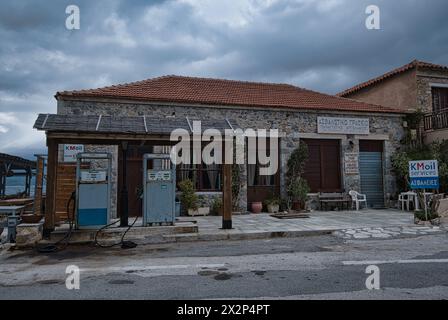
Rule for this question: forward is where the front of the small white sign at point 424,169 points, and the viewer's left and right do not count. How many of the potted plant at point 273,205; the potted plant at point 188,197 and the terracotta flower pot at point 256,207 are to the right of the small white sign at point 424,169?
3

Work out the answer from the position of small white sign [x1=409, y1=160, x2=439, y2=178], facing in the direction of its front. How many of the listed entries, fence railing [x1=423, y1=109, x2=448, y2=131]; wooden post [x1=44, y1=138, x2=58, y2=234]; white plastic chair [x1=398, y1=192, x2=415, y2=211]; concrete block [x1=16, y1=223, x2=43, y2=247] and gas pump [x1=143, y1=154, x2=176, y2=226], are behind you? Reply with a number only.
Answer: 2

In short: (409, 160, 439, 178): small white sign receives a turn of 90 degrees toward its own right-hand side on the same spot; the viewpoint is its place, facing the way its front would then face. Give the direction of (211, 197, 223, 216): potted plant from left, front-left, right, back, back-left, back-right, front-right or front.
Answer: front

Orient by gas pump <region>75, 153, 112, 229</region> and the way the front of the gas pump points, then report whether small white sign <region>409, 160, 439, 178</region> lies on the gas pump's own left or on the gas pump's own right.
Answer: on the gas pump's own left

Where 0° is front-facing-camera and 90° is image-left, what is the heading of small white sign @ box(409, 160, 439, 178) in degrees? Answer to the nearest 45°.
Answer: approximately 0°

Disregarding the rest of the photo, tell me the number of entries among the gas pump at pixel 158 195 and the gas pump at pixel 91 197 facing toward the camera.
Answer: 2

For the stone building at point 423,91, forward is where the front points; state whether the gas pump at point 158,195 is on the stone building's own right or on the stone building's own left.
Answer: on the stone building's own right

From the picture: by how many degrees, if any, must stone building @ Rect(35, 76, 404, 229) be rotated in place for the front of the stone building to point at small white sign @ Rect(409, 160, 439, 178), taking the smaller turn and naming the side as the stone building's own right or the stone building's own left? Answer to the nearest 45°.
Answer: approximately 45° to the stone building's own left

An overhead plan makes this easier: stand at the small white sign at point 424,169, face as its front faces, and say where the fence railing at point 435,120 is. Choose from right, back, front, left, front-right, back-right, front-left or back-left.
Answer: back

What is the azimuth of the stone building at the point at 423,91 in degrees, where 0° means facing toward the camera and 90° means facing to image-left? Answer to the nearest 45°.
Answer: approximately 315°

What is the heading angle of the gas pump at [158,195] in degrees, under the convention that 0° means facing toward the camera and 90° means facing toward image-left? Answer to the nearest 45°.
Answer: approximately 0°

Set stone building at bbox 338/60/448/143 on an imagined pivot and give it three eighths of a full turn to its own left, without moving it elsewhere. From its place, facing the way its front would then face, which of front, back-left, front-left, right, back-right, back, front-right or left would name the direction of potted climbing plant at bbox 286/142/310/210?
back-left

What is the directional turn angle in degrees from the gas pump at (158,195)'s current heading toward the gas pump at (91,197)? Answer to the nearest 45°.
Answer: approximately 90° to its right
